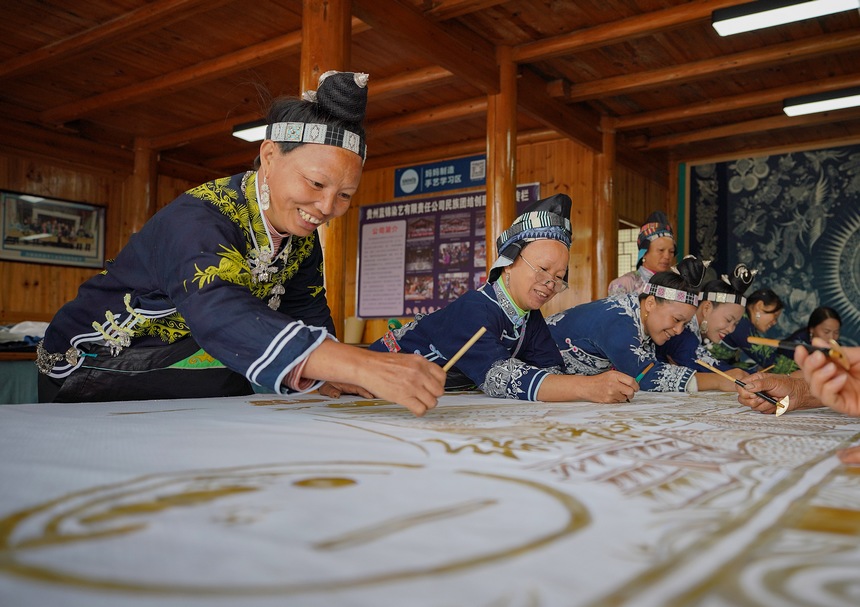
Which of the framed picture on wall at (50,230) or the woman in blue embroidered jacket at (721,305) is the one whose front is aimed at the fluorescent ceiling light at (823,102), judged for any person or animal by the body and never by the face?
the framed picture on wall

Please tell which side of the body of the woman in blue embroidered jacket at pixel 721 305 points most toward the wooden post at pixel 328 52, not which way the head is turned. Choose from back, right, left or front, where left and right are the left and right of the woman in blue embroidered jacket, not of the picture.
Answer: right

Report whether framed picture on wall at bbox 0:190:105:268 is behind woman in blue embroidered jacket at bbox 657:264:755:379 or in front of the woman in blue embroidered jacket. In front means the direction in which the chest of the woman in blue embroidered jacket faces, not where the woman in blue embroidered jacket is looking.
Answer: behind

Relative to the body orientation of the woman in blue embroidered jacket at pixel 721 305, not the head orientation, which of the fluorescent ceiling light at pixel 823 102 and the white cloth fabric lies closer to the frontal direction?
the white cloth fabric

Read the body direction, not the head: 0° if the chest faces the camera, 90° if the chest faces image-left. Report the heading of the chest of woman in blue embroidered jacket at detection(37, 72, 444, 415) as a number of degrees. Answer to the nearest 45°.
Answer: approximately 315°

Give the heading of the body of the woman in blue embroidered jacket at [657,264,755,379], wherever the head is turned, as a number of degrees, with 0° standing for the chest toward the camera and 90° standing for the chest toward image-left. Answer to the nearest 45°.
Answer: approximately 315°

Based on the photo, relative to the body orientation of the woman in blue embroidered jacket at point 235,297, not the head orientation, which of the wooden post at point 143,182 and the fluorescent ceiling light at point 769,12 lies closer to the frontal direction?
the fluorescent ceiling light

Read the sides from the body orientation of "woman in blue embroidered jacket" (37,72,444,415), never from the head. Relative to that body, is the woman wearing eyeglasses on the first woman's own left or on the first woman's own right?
on the first woman's own left

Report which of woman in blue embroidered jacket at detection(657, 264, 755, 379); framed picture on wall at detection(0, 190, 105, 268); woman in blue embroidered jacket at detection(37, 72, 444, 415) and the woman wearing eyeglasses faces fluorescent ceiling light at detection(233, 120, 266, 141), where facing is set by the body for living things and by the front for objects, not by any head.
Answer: the framed picture on wall

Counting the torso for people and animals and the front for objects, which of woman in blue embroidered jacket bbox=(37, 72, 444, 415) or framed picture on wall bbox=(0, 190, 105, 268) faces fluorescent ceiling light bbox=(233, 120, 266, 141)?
the framed picture on wall

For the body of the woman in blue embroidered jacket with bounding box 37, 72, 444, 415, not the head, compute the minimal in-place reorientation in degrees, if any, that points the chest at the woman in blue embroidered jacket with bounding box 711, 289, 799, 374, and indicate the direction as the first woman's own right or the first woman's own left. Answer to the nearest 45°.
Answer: approximately 90° to the first woman's own left
